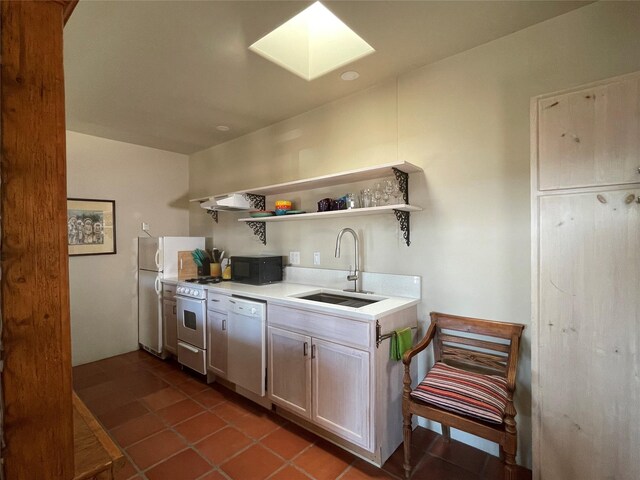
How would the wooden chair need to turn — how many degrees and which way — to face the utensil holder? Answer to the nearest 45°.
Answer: approximately 45° to its right

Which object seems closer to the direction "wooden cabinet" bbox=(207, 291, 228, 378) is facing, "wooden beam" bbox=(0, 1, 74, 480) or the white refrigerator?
the wooden beam

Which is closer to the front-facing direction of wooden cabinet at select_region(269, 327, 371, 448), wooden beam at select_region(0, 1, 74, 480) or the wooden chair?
the wooden beam

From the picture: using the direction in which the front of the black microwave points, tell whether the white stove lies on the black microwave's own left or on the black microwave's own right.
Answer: on the black microwave's own right

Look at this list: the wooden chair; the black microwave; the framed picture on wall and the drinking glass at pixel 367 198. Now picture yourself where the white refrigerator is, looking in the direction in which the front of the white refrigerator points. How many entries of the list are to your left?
3

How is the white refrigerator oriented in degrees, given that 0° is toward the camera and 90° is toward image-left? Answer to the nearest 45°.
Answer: approximately 45°

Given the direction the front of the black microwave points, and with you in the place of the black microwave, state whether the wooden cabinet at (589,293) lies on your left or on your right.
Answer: on your left

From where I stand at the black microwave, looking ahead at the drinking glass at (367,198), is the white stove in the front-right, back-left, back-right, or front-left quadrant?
back-right

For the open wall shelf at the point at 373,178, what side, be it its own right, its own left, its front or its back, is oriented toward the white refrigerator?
right

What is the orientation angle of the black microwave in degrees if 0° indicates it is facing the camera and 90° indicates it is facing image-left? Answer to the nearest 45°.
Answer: approximately 45°

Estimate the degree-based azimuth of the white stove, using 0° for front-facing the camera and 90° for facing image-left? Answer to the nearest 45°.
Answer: approximately 45°

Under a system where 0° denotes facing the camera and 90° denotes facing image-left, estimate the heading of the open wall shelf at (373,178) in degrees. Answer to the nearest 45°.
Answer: approximately 45°

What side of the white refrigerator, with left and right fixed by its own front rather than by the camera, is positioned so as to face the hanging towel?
left

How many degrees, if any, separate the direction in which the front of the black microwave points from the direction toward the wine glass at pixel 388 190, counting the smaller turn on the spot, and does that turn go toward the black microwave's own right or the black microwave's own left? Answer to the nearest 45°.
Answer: approximately 90° to the black microwave's own left
